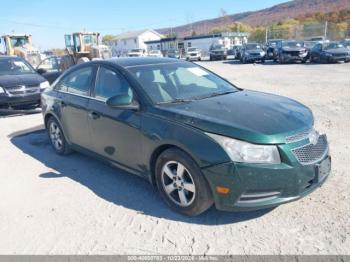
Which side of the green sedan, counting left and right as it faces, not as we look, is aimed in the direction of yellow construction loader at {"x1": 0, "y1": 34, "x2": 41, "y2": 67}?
back

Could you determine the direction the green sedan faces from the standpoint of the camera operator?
facing the viewer and to the right of the viewer

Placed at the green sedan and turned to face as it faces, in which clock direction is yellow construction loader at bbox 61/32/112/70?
The yellow construction loader is roughly at 7 o'clock from the green sedan.

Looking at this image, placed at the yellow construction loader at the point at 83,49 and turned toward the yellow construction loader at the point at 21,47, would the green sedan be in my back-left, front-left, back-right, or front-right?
back-left

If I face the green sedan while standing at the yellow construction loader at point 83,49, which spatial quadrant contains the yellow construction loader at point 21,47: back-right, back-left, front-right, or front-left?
back-right
